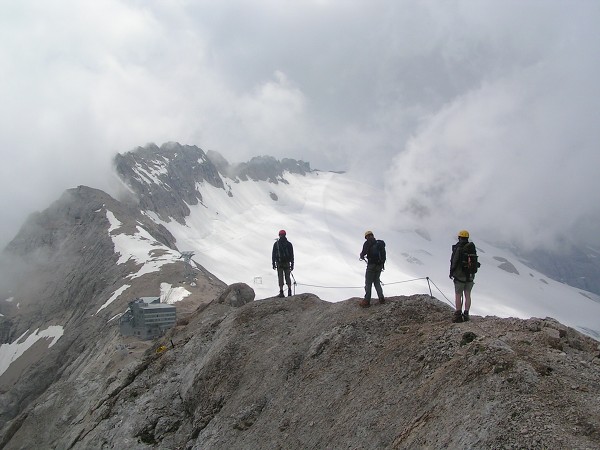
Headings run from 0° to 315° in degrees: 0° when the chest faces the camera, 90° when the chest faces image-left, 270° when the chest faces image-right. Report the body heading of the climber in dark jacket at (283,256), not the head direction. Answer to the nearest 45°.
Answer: approximately 180°

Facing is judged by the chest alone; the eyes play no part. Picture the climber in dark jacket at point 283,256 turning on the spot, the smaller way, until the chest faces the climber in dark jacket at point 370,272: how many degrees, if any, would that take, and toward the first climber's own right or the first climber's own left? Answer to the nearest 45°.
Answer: approximately 135° to the first climber's own right

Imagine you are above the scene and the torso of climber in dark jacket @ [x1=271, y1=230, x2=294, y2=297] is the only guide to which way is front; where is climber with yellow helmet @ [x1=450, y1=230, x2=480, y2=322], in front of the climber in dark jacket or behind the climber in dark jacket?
behind
